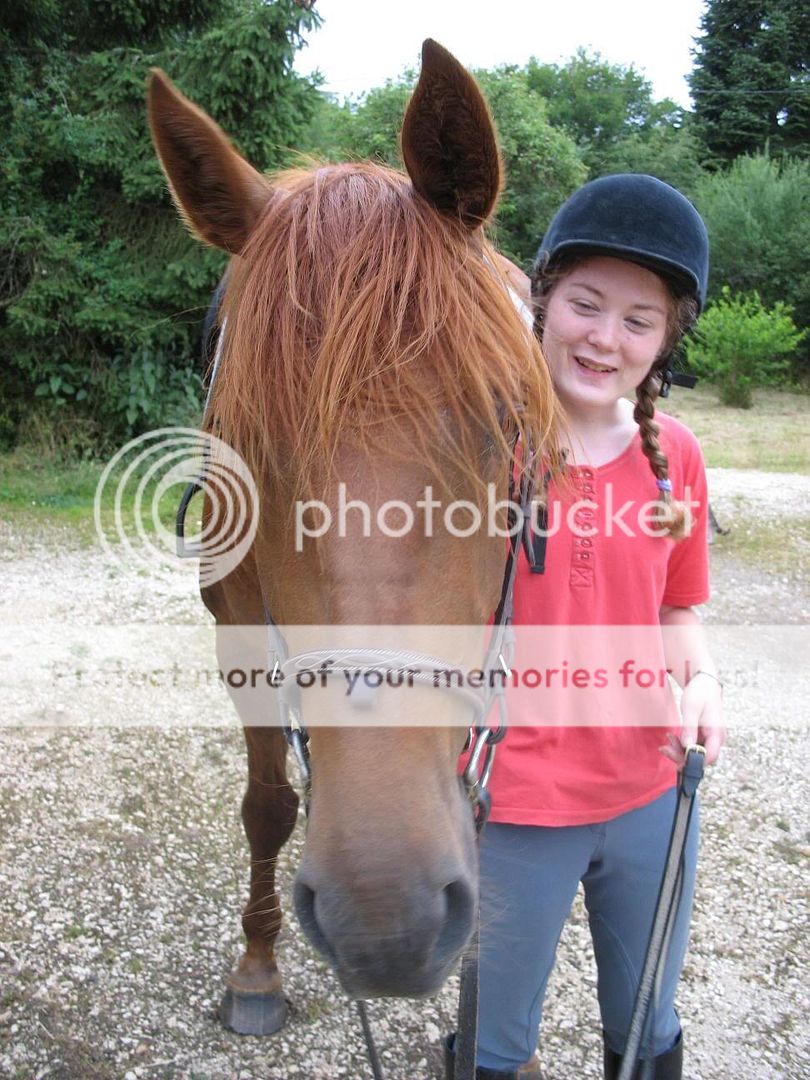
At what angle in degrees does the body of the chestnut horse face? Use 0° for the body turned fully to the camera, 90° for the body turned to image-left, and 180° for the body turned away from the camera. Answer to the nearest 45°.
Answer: approximately 0°

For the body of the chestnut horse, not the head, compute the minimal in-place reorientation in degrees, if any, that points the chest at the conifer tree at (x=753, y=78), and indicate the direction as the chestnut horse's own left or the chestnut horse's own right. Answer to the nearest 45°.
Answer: approximately 180°

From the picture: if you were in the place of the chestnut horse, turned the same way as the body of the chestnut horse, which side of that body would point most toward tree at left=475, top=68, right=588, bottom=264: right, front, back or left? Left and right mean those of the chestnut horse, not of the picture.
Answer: back

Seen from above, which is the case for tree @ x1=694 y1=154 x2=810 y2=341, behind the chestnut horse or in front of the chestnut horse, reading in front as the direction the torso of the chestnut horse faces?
behind

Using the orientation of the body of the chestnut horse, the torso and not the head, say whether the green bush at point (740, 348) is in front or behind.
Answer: behind

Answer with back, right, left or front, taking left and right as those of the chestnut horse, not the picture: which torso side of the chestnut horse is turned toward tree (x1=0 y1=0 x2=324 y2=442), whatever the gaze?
back
